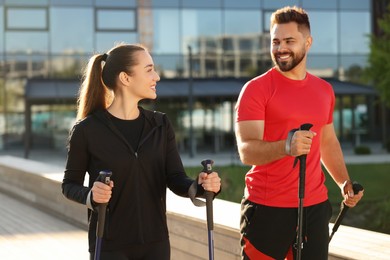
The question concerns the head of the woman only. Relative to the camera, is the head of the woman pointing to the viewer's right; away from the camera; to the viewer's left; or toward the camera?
to the viewer's right

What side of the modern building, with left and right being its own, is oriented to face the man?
front

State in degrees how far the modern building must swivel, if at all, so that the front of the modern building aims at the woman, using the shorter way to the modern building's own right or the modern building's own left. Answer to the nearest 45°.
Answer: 0° — it already faces them

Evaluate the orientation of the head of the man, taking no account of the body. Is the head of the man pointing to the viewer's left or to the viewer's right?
to the viewer's left

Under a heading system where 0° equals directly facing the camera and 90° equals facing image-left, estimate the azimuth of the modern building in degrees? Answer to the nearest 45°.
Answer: approximately 0°
